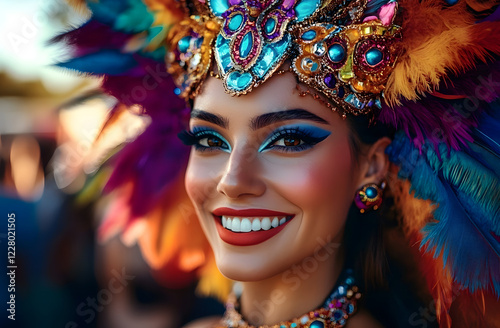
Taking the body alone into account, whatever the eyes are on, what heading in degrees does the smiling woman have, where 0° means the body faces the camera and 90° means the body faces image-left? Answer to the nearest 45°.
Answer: approximately 45°
